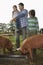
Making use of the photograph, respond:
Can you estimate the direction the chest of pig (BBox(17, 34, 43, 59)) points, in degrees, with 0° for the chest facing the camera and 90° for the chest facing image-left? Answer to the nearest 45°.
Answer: approximately 90°

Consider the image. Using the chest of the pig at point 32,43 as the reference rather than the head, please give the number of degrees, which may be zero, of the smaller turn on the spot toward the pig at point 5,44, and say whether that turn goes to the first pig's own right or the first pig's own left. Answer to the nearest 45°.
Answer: approximately 45° to the first pig's own right

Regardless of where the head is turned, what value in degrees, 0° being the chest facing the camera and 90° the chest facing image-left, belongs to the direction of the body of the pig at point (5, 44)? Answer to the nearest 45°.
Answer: approximately 270°

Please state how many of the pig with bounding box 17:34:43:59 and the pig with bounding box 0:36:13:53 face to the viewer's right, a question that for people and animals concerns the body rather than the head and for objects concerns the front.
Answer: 1

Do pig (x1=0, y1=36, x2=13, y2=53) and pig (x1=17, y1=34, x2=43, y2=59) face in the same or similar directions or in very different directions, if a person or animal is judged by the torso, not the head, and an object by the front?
very different directions
